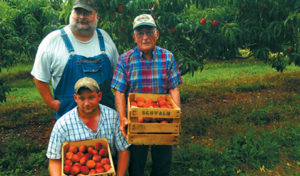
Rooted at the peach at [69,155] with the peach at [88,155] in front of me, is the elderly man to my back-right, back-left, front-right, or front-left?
front-left

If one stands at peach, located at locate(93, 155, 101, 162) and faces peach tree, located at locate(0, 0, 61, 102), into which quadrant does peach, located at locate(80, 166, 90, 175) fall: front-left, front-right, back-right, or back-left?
back-left

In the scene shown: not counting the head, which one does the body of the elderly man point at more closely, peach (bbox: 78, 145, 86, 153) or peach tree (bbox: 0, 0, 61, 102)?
the peach

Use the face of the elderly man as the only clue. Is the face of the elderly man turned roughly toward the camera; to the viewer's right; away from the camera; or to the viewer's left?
toward the camera

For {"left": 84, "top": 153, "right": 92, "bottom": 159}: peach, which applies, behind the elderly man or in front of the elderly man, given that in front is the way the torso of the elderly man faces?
in front

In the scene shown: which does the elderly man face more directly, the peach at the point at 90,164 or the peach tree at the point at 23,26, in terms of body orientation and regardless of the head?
the peach

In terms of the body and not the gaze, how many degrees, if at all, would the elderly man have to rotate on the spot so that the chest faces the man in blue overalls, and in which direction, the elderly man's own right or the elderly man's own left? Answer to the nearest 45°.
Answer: approximately 90° to the elderly man's own right

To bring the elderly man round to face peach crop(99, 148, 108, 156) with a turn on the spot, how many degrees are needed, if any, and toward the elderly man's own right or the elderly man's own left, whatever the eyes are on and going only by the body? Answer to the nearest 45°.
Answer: approximately 45° to the elderly man's own right

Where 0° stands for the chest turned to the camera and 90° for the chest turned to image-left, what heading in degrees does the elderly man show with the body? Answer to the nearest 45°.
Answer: approximately 0°

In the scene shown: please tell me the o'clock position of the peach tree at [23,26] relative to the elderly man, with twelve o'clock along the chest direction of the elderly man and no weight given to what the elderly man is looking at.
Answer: The peach tree is roughly at 5 o'clock from the elderly man.

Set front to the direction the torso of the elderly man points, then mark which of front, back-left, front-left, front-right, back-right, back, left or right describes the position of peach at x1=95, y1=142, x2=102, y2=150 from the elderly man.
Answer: front-right

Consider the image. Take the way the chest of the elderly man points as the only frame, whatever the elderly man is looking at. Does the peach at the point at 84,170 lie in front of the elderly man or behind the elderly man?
in front

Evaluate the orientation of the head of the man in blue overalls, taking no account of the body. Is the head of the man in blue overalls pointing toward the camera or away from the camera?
toward the camera
